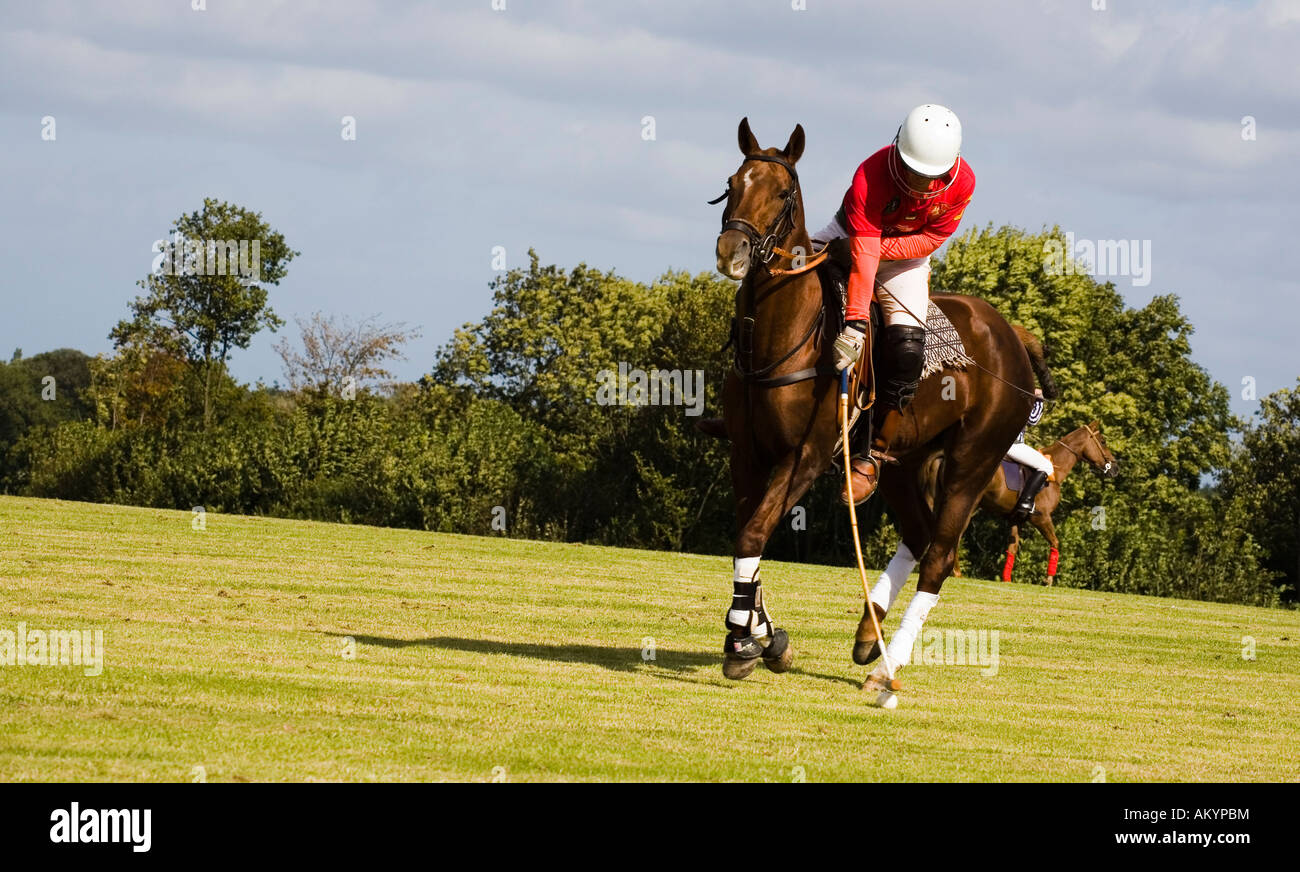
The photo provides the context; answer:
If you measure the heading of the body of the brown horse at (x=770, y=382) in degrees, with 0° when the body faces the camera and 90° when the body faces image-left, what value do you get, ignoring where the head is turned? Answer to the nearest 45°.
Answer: approximately 45°

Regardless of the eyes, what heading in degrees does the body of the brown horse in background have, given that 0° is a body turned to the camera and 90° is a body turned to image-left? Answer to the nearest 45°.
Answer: approximately 270°

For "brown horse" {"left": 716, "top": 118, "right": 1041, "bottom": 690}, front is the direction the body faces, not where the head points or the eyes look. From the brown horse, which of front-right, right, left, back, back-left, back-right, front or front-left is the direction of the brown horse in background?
back-right

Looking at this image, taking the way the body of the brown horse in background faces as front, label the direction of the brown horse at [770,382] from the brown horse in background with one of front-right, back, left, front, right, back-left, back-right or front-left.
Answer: right

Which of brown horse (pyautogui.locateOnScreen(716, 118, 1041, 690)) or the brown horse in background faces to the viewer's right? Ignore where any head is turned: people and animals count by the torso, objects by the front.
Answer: the brown horse in background

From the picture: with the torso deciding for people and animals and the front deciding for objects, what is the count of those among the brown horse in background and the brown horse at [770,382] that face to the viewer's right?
1
